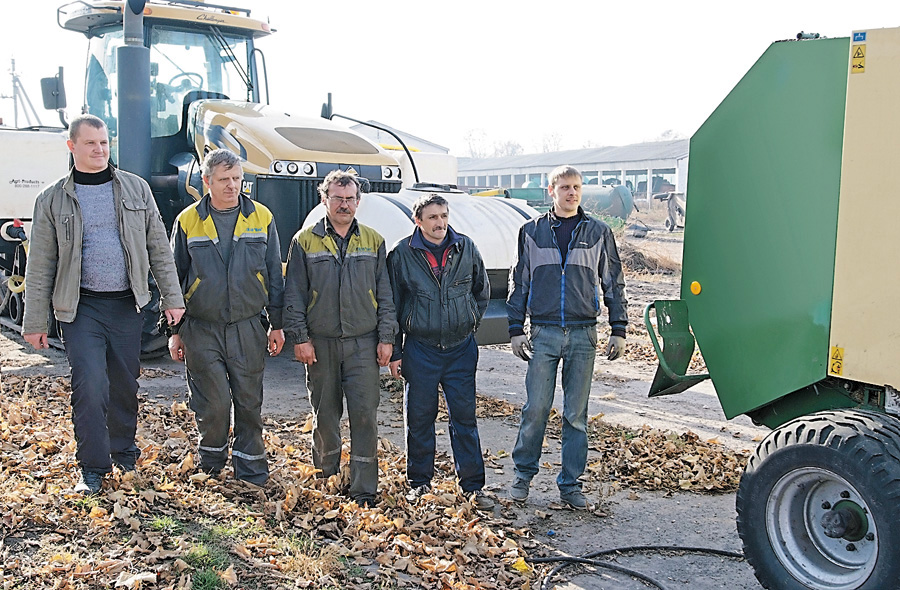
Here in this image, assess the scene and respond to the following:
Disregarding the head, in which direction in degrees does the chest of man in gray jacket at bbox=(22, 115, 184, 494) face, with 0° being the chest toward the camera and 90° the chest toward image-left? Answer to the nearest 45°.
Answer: approximately 0°

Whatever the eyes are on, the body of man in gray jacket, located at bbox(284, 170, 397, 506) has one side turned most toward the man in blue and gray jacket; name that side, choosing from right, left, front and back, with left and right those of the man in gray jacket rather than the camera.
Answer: left

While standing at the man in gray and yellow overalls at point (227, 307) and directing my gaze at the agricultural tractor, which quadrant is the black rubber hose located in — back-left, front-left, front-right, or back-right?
back-right

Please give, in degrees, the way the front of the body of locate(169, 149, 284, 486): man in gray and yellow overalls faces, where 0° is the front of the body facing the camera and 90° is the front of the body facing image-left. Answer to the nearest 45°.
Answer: approximately 0°

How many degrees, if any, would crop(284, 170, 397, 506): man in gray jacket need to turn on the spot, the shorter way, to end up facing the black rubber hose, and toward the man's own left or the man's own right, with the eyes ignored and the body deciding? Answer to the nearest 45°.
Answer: approximately 45° to the man's own left

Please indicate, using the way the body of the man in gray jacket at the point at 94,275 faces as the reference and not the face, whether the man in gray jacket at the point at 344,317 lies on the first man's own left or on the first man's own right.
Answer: on the first man's own left

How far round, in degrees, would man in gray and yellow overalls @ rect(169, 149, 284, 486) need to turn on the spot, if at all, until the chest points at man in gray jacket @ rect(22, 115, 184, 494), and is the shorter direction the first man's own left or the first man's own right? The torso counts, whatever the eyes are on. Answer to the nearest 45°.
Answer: approximately 90° to the first man's own right

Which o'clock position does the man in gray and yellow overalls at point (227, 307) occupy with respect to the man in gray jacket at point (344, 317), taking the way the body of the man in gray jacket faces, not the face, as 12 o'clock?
The man in gray and yellow overalls is roughly at 3 o'clock from the man in gray jacket.

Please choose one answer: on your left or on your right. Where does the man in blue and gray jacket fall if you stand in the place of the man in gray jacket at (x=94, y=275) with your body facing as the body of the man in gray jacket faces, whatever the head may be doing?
on your left

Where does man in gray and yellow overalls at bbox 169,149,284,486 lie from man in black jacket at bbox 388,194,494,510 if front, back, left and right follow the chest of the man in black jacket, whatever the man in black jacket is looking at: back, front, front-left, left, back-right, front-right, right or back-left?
right

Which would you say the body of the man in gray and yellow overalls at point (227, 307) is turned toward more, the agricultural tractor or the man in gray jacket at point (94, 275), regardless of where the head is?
the man in gray jacket
